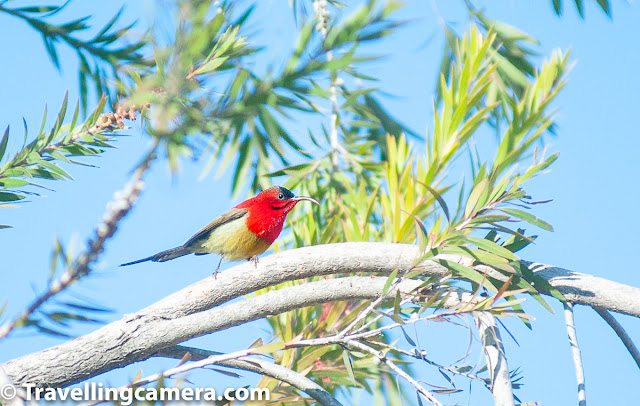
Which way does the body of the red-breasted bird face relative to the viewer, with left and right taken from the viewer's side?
facing to the right of the viewer
